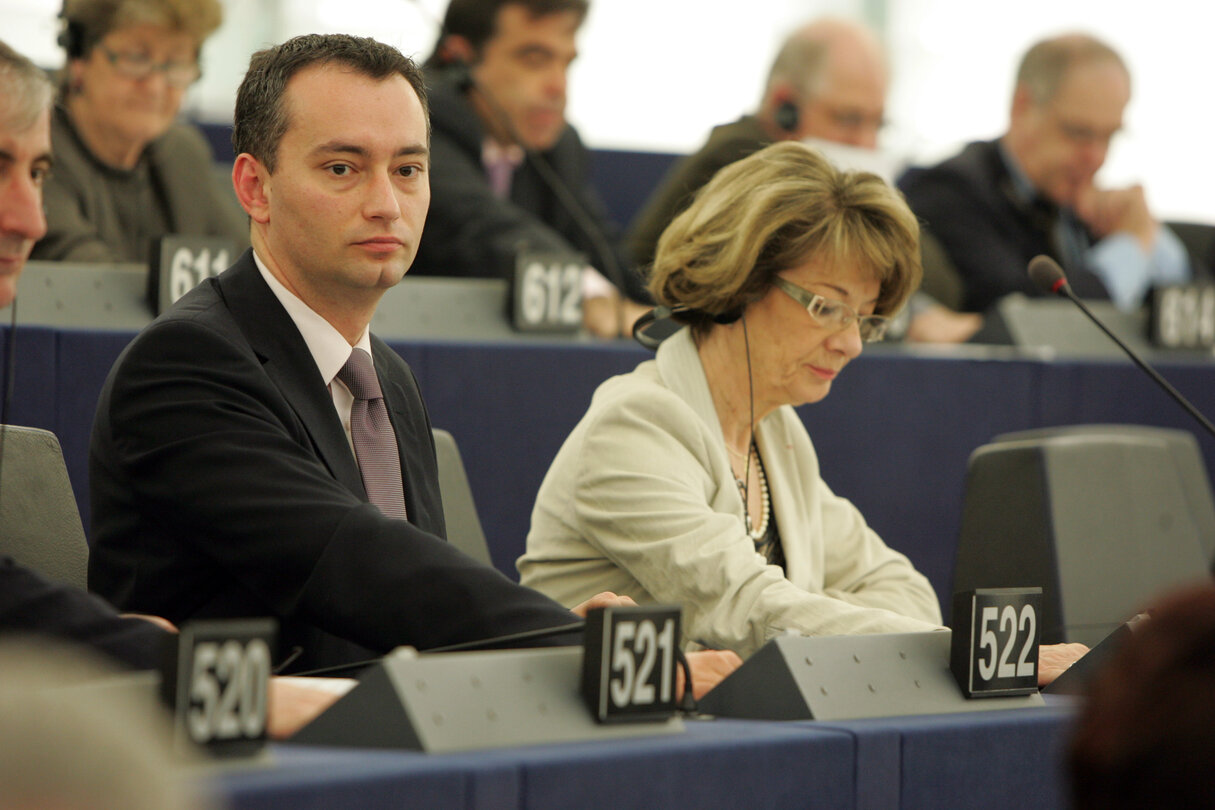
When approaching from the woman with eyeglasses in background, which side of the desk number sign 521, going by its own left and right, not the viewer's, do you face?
back

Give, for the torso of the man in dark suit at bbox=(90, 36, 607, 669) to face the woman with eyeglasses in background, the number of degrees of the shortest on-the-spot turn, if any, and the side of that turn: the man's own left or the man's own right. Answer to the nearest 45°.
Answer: approximately 135° to the man's own left

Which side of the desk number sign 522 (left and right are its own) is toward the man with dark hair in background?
back

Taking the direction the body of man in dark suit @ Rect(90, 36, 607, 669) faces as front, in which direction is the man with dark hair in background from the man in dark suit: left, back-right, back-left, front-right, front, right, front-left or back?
back-left

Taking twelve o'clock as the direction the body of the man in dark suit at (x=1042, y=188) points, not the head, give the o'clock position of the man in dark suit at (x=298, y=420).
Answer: the man in dark suit at (x=298, y=420) is roughly at 2 o'clock from the man in dark suit at (x=1042, y=188).

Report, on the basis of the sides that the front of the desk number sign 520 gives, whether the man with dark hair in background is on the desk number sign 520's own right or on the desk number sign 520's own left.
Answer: on the desk number sign 520's own left

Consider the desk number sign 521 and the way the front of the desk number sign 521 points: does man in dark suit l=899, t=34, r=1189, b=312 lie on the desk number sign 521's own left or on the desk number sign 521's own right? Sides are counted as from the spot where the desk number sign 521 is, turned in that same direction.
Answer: on the desk number sign 521's own left
